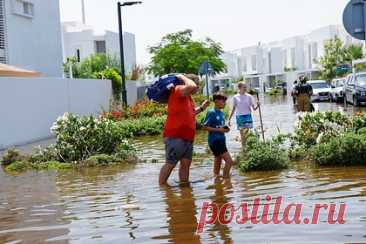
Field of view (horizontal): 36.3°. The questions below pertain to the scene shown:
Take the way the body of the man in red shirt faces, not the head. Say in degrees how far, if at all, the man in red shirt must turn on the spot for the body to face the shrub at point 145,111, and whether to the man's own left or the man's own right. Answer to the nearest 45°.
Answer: approximately 90° to the man's own left

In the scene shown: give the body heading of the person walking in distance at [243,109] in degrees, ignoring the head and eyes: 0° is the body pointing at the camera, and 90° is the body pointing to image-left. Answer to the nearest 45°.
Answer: approximately 0°
